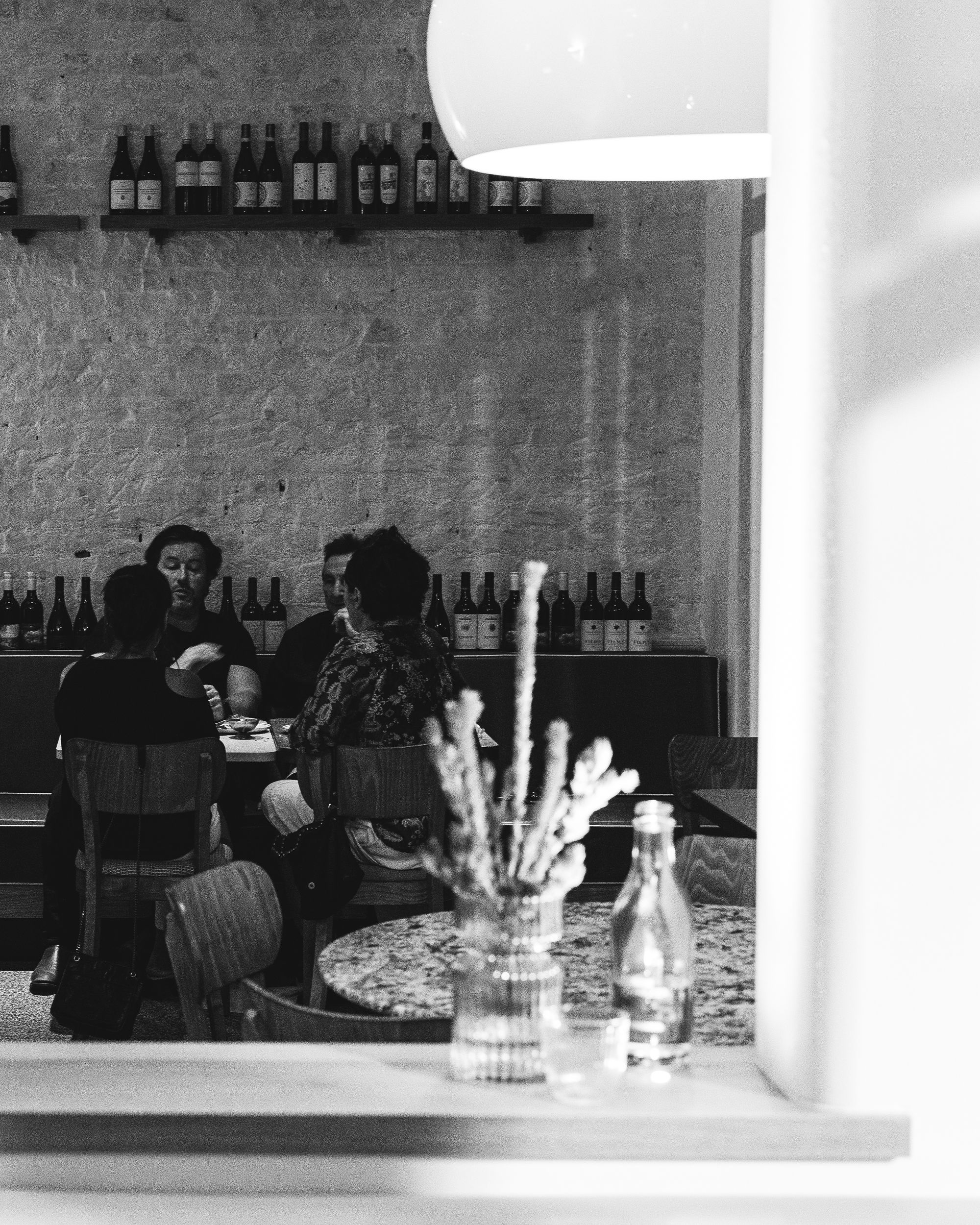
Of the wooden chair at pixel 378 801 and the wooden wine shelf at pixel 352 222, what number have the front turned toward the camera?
1

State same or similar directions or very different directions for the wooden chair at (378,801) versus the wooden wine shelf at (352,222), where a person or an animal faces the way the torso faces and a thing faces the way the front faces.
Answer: very different directions

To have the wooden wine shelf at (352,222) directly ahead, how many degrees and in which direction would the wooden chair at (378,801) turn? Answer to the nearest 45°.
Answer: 0° — it already faces it

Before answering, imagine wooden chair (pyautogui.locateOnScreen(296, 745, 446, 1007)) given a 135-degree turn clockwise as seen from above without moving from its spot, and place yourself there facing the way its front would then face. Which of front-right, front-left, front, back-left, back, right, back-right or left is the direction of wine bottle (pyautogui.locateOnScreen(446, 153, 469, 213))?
back-left

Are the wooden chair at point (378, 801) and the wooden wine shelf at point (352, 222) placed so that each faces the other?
yes

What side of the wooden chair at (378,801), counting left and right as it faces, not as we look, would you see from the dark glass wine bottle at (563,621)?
front

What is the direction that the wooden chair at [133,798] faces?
away from the camera

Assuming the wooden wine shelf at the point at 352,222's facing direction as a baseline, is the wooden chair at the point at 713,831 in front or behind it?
in front

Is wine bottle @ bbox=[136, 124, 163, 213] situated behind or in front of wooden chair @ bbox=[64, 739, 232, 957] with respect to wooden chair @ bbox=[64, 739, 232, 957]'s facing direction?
in front

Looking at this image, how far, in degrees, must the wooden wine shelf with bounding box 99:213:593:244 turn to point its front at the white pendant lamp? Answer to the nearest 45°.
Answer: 0° — it already faces it

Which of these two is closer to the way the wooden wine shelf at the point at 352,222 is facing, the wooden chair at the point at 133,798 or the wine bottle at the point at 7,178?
the wooden chair

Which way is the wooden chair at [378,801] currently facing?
away from the camera

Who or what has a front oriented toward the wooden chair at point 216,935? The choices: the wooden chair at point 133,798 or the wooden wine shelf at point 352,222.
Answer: the wooden wine shelf

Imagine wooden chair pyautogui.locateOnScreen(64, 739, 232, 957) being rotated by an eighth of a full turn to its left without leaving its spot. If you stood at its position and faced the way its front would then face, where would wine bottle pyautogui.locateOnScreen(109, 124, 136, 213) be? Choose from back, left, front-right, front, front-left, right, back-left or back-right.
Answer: front-right

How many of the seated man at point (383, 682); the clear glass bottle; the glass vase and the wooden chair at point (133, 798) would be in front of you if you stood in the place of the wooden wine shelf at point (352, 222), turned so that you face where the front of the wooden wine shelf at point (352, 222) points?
4

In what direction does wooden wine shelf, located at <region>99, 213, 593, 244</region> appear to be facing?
toward the camera

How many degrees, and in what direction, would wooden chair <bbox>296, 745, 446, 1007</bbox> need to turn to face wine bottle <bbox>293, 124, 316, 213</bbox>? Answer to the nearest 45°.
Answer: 0° — it already faces it
